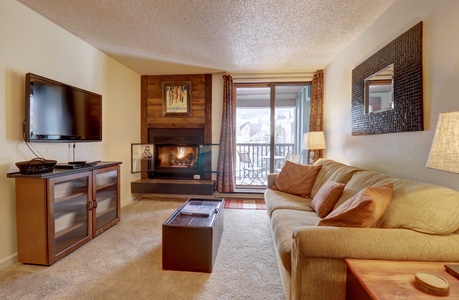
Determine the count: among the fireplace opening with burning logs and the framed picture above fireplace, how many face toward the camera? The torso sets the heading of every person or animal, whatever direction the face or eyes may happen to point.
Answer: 2

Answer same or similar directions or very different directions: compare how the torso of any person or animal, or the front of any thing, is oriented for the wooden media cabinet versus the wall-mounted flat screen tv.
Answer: same or similar directions

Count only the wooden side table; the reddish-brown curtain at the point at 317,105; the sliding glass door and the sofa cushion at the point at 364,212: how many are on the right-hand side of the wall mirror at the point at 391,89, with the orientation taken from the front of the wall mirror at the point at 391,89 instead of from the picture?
2

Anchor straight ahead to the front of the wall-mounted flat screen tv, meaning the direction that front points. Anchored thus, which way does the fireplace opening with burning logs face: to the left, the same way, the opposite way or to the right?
to the right

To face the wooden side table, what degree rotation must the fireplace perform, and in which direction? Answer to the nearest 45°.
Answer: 0° — it already faces it

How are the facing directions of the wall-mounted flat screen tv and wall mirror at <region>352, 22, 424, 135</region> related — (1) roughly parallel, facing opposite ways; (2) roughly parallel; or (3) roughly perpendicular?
roughly parallel, facing opposite ways

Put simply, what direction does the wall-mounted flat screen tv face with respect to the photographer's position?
facing the viewer and to the right of the viewer

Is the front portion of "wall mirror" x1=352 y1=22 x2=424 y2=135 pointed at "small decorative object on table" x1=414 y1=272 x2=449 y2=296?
no

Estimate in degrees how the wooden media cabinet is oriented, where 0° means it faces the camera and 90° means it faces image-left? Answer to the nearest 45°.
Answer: approximately 315°

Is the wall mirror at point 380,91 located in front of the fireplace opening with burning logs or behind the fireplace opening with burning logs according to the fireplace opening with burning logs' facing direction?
in front

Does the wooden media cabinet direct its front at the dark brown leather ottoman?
yes

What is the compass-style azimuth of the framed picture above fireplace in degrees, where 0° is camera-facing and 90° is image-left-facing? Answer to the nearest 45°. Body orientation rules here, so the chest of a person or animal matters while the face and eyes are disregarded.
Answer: approximately 0°

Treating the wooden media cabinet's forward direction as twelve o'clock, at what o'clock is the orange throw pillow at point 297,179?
The orange throw pillow is roughly at 11 o'clock from the wooden media cabinet.

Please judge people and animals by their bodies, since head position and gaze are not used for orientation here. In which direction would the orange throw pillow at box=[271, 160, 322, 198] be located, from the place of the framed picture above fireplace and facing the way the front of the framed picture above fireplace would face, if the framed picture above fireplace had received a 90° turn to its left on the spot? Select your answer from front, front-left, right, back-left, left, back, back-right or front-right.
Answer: front-right

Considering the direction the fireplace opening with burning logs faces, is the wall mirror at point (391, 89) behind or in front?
in front

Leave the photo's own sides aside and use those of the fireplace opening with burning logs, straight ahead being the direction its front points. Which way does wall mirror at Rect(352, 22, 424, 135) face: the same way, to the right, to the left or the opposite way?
to the right

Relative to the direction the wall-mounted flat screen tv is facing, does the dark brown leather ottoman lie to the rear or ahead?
ahead

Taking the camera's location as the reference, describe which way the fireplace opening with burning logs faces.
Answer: facing the viewer

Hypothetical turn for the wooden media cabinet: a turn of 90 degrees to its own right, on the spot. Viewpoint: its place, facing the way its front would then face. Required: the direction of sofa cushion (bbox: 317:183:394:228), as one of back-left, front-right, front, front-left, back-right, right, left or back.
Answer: left

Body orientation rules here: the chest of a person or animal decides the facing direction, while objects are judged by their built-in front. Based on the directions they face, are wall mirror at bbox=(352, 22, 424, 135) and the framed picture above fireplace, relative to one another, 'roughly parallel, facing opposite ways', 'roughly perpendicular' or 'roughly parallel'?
roughly perpendicular

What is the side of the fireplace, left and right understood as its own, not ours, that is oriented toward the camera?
front

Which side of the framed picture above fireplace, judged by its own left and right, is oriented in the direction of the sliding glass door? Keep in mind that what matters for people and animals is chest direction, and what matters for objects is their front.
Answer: left
